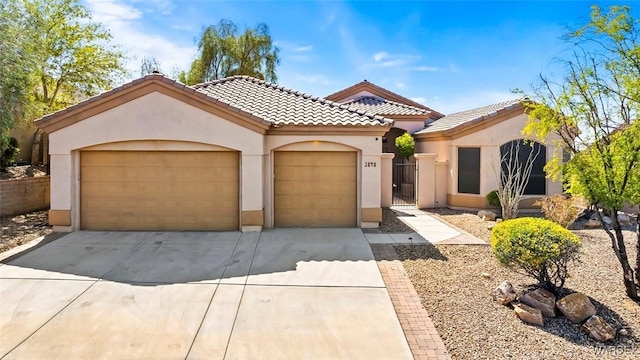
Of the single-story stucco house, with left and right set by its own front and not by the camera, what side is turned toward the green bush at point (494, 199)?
left

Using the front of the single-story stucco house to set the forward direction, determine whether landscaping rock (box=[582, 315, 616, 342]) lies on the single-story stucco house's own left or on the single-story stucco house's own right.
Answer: on the single-story stucco house's own left

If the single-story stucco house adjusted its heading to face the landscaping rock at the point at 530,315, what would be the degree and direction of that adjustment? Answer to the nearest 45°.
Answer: approximately 45° to its left

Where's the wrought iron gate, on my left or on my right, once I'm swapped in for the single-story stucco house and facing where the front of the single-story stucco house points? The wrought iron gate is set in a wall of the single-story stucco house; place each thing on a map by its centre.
on my left

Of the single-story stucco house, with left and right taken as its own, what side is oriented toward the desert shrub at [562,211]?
left

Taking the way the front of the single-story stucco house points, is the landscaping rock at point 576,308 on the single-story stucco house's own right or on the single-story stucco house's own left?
on the single-story stucco house's own left

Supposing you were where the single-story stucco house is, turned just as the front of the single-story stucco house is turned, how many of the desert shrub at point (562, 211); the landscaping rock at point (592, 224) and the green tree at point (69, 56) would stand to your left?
2

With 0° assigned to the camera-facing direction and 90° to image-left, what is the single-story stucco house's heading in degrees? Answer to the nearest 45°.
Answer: approximately 0°

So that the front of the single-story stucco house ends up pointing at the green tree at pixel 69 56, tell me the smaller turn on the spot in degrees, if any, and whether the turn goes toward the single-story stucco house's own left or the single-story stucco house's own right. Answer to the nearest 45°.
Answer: approximately 135° to the single-story stucco house's own right

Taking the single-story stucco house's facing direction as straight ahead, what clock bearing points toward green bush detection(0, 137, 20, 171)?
The green bush is roughly at 4 o'clock from the single-story stucco house.

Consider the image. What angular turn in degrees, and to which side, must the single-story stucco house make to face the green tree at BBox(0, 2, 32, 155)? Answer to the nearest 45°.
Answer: approximately 90° to its right

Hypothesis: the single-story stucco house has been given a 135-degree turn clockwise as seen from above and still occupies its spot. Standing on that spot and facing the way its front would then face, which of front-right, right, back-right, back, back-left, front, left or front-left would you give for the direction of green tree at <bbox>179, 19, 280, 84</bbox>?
front-right
